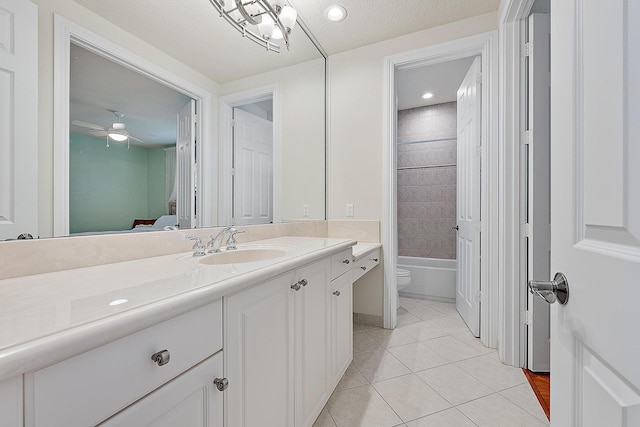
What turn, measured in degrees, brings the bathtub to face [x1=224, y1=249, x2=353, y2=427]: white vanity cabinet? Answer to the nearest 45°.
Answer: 0° — it already faces it

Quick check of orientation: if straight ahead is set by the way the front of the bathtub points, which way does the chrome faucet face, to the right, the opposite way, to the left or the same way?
to the left

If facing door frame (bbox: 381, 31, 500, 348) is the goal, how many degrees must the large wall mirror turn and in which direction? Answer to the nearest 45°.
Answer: approximately 45° to its left

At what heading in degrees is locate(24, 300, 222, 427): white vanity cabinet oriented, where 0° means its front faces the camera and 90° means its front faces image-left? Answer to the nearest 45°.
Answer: approximately 315°
